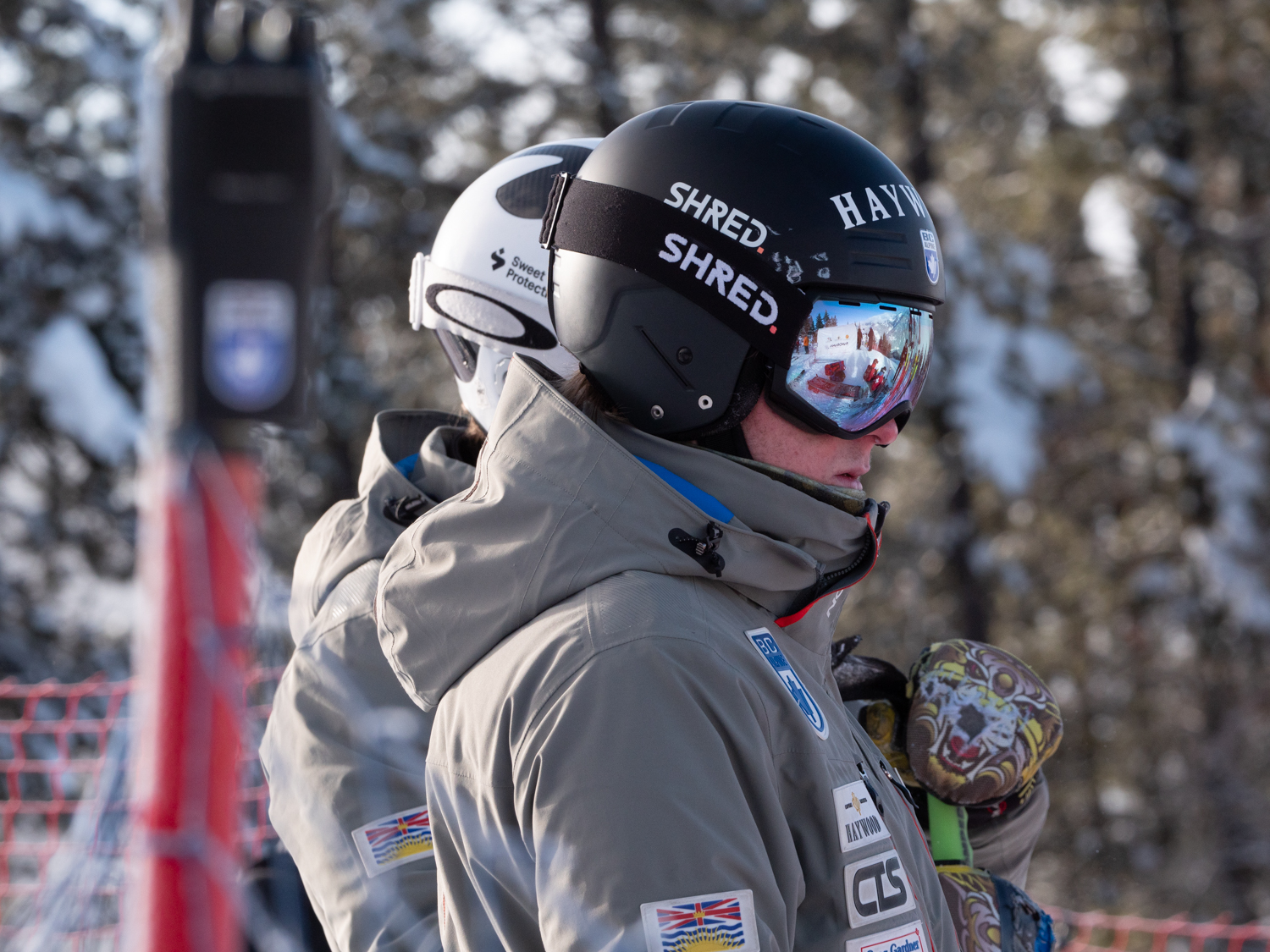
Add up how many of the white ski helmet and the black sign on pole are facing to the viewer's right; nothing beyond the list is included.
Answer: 1

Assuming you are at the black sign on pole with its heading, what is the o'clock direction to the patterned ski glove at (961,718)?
The patterned ski glove is roughly at 8 o'clock from the black sign on pole.

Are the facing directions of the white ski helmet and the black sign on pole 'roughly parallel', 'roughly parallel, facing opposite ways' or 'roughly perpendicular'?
roughly perpendicular

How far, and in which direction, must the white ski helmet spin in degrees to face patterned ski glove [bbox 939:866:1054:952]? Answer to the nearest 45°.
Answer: approximately 45° to its right

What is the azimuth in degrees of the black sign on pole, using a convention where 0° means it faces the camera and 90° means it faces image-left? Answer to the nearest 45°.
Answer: approximately 0°

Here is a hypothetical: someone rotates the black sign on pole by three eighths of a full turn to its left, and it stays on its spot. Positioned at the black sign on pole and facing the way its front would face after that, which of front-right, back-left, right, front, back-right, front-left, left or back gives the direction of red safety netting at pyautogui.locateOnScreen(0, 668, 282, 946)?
front-left
